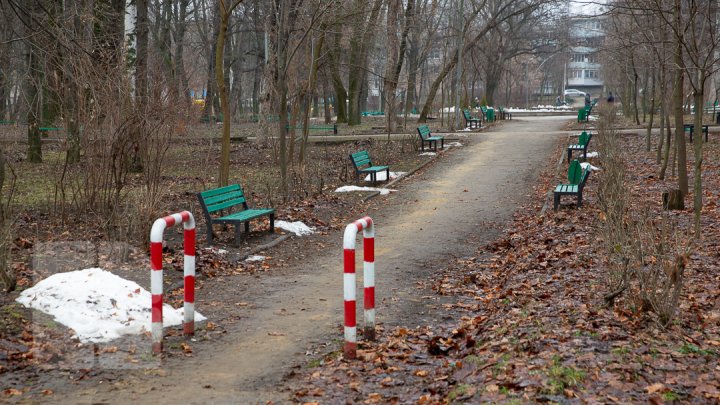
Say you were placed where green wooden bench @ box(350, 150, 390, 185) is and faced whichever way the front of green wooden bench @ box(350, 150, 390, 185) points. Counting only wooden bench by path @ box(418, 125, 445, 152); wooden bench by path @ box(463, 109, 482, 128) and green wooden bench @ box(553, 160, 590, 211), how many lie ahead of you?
1

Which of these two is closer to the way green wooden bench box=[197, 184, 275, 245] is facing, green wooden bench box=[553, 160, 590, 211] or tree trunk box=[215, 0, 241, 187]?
the green wooden bench

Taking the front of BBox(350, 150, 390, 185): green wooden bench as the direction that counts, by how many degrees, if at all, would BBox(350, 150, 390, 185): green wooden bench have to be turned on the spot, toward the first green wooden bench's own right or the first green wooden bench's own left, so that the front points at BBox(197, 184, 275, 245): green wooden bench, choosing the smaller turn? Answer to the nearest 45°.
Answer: approximately 45° to the first green wooden bench's own right

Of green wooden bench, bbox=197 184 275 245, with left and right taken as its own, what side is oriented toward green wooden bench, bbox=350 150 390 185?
left

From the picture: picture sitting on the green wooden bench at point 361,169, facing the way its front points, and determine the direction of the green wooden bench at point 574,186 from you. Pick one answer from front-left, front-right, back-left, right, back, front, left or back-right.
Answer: front

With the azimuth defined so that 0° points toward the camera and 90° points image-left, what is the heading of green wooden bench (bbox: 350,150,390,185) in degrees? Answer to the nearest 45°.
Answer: approximately 315°

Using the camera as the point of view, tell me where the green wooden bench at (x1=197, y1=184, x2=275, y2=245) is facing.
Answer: facing the viewer and to the right of the viewer

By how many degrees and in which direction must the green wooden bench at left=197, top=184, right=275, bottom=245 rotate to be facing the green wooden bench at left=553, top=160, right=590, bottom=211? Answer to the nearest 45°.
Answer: approximately 45° to its left

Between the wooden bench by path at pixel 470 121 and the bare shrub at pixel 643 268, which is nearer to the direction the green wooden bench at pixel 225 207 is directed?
the bare shrub

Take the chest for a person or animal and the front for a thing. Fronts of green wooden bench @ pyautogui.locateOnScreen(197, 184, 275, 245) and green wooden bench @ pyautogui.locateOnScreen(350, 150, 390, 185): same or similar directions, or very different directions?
same or similar directions

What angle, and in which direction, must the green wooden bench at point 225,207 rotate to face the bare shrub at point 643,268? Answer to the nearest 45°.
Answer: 0° — it already faces it

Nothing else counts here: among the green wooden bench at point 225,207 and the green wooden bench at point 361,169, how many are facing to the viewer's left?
0
